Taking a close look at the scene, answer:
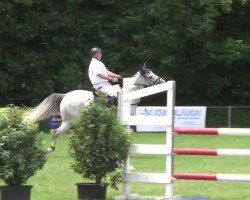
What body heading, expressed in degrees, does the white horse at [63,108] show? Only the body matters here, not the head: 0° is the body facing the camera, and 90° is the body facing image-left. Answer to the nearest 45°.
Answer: approximately 270°

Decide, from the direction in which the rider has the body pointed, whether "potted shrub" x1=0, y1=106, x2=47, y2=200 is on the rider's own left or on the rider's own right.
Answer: on the rider's own right

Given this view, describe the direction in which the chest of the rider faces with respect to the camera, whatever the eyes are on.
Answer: to the viewer's right

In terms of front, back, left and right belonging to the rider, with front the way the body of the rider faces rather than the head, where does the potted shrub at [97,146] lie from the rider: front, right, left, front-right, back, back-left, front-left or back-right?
right

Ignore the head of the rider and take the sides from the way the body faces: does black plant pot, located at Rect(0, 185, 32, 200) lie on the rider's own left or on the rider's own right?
on the rider's own right

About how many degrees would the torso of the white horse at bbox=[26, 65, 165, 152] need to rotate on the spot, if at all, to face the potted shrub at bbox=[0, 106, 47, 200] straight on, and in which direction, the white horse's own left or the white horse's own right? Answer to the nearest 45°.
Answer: approximately 90° to the white horse's own right

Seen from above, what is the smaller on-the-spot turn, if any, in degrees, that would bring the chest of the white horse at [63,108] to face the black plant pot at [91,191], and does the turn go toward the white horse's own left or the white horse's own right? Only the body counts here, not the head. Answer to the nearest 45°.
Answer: approximately 90° to the white horse's own right

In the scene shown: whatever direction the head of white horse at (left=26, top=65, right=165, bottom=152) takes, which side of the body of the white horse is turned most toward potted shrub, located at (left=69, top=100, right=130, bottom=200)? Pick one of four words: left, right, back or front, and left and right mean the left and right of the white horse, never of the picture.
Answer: right

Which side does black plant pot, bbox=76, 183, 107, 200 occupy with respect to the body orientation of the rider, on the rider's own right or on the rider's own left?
on the rider's own right

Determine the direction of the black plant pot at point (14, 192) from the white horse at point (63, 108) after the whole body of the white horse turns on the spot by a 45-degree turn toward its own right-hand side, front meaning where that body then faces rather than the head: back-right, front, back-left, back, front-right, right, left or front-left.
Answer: front-right
